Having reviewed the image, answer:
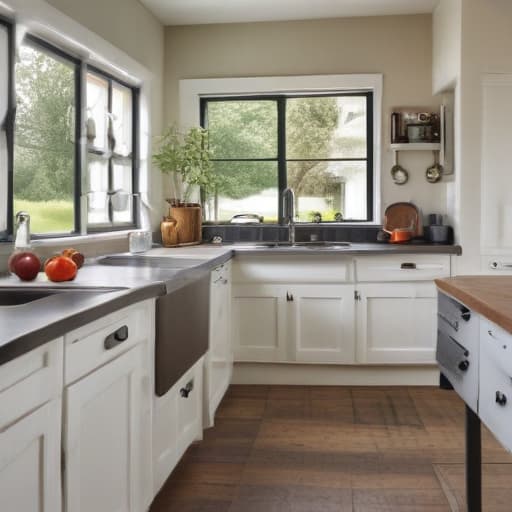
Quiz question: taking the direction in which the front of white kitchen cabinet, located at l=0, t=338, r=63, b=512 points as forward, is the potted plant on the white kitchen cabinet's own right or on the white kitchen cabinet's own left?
on the white kitchen cabinet's own left

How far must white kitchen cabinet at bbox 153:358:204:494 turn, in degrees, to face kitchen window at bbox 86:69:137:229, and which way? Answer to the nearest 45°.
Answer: approximately 135° to its left

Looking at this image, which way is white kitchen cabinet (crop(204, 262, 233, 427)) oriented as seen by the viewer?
to the viewer's right

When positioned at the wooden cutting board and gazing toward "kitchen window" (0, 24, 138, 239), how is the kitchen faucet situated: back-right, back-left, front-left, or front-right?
front-right

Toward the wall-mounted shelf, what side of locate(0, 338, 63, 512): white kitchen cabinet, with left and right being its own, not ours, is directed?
left

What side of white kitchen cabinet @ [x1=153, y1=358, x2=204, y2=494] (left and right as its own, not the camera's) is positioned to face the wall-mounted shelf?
left

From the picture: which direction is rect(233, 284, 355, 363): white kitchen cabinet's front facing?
toward the camera

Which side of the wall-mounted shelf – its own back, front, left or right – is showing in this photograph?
front

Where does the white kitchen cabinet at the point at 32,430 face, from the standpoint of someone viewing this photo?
facing the viewer and to the right of the viewer

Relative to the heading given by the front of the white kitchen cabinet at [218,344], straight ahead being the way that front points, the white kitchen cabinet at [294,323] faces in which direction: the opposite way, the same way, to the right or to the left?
to the right
